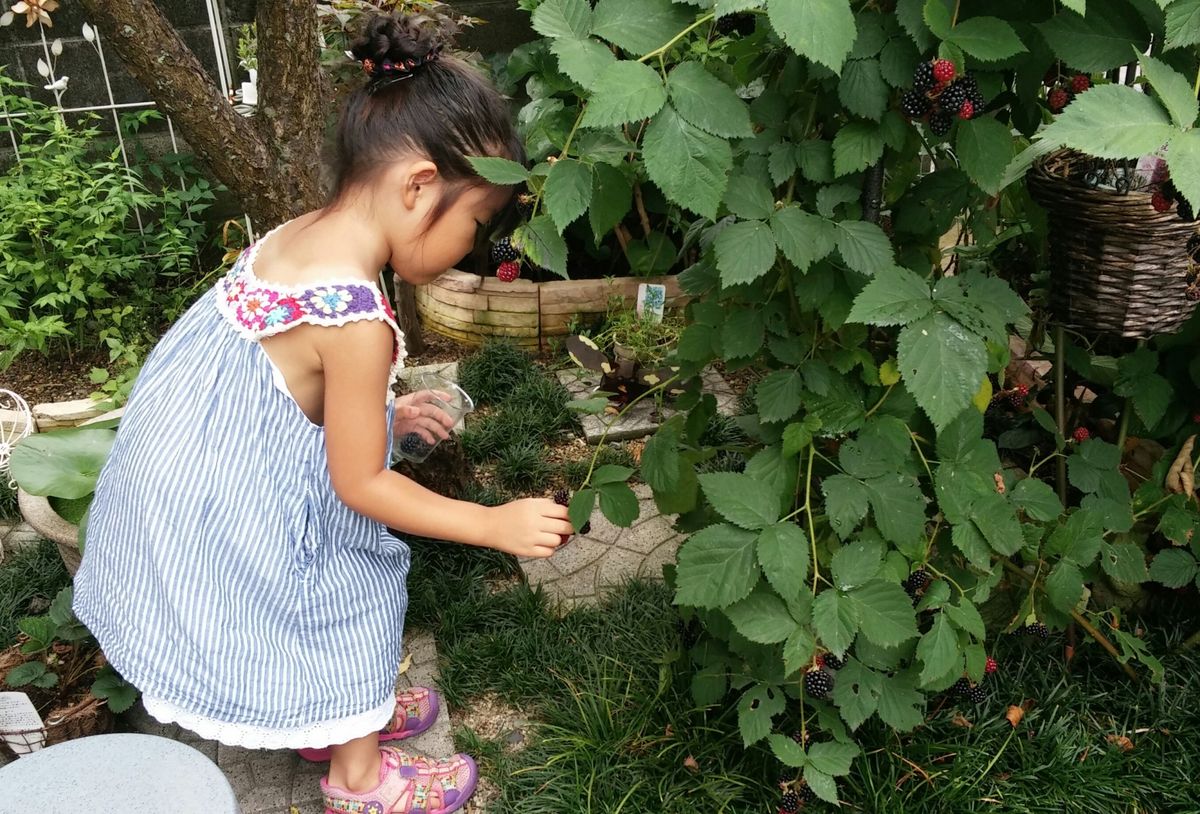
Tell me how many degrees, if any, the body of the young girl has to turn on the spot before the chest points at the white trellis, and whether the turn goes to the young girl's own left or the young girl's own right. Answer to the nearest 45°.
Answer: approximately 90° to the young girl's own left

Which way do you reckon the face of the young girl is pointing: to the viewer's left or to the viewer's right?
to the viewer's right

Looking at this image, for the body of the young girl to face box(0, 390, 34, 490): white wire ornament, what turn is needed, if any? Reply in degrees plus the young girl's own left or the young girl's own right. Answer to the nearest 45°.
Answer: approximately 135° to the young girl's own left

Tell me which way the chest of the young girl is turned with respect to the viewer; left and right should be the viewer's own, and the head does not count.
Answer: facing to the right of the viewer

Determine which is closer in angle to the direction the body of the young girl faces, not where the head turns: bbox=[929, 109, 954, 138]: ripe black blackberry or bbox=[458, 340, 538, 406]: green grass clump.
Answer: the ripe black blackberry

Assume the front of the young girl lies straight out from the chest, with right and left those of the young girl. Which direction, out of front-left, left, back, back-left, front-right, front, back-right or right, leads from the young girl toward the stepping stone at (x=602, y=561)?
front-left

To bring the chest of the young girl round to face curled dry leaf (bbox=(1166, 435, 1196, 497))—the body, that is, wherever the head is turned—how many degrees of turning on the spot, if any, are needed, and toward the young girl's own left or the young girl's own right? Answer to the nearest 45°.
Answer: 0° — they already face it

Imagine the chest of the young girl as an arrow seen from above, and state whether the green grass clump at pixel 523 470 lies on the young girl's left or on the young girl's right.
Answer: on the young girl's left
